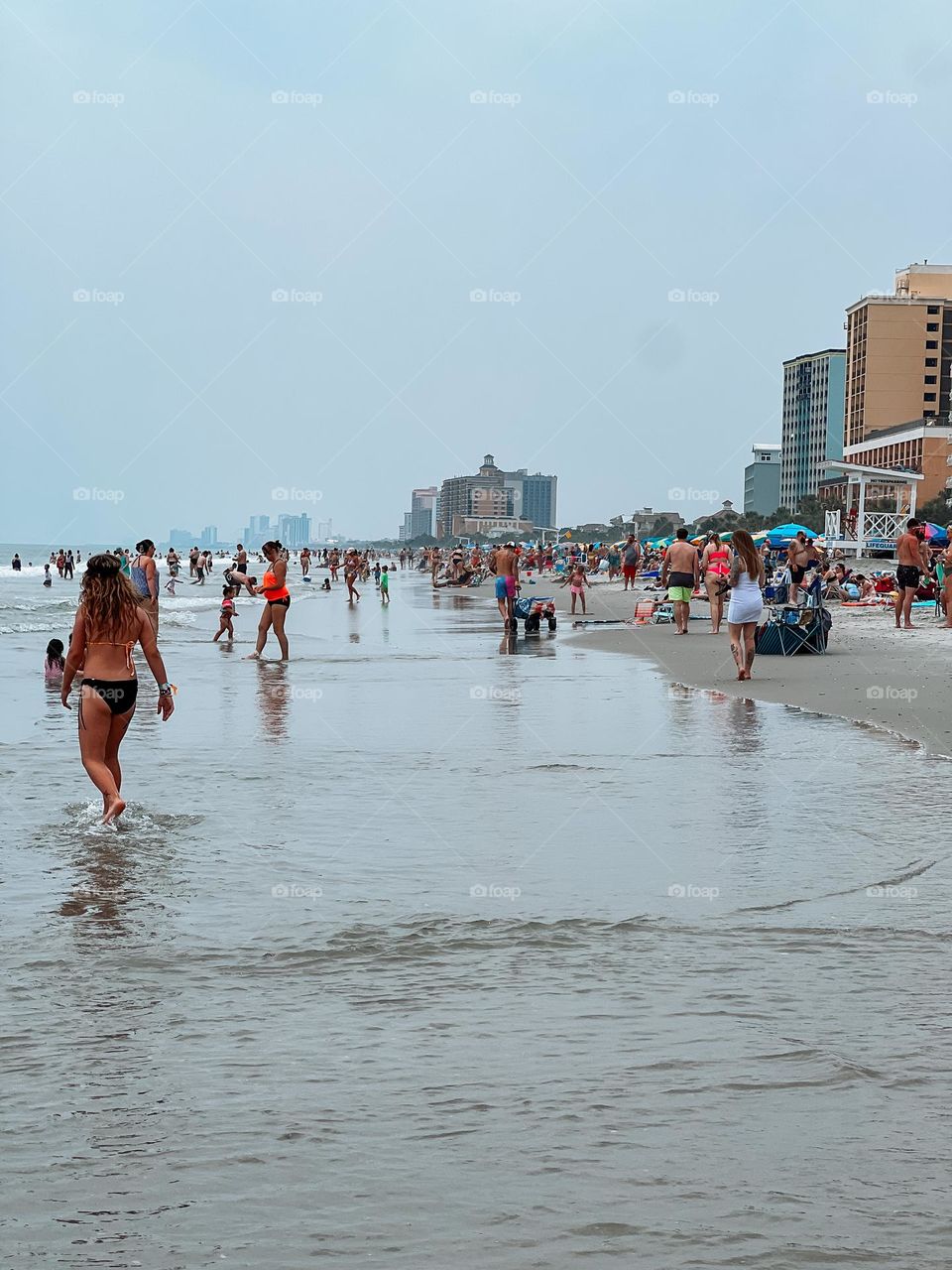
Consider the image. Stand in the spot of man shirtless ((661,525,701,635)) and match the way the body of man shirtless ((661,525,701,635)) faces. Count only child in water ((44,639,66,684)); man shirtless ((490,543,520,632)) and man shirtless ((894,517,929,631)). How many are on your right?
1

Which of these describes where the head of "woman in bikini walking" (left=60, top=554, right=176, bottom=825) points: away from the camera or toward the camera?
away from the camera

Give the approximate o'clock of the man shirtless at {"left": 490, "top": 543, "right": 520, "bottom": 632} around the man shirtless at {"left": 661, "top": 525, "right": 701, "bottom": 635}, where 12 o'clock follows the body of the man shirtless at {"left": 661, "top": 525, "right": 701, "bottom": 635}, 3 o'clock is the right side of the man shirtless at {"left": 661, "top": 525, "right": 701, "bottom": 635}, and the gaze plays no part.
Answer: the man shirtless at {"left": 490, "top": 543, "right": 520, "bottom": 632} is roughly at 9 o'clock from the man shirtless at {"left": 661, "top": 525, "right": 701, "bottom": 635}.

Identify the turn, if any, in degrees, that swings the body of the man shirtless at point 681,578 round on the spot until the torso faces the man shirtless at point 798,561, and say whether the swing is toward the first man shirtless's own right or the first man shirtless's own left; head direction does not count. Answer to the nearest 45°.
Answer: approximately 45° to the first man shirtless's own right

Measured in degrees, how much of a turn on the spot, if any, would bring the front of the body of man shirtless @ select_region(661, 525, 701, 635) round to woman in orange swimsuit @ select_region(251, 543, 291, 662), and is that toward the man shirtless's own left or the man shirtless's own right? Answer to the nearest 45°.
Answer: approximately 135° to the man shirtless's own left
